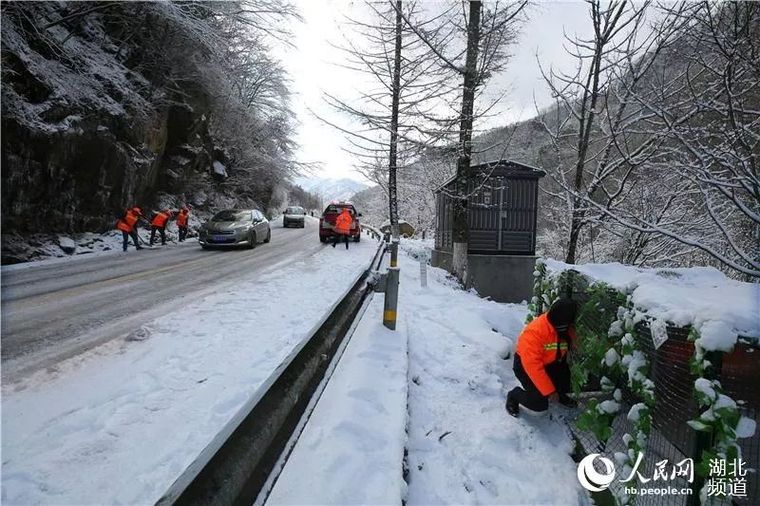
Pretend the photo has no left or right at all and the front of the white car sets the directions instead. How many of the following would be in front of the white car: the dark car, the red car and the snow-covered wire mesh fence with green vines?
3

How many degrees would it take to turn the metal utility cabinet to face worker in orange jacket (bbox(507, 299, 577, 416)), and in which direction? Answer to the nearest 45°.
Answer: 0° — it already faces them

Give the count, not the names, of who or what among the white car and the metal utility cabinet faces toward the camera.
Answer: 2

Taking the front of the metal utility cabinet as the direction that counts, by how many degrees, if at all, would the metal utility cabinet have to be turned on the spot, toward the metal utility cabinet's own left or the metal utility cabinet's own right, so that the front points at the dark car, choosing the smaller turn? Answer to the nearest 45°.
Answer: approximately 90° to the metal utility cabinet's own right

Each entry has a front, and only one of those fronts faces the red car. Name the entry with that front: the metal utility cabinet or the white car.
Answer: the white car

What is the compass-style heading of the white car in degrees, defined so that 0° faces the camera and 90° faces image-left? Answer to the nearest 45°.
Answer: approximately 0°

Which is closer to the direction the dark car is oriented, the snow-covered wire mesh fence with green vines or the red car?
the snow-covered wire mesh fence with green vines
